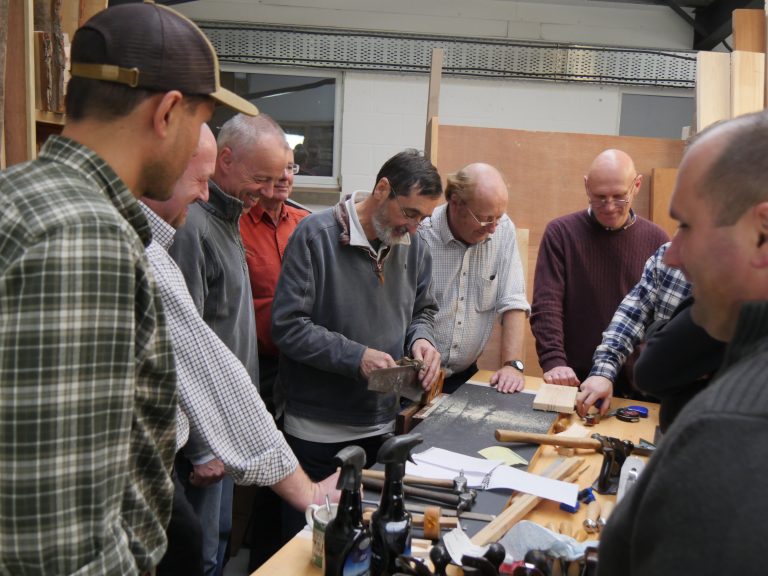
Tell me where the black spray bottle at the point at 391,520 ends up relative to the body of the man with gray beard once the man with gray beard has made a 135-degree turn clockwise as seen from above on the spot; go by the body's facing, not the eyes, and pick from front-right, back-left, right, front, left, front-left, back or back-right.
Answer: left

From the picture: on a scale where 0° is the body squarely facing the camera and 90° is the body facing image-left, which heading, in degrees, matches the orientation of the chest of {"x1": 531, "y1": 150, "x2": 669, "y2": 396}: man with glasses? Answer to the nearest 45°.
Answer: approximately 0°

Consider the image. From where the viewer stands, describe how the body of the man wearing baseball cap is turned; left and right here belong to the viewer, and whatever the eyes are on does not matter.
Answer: facing away from the viewer and to the right of the viewer

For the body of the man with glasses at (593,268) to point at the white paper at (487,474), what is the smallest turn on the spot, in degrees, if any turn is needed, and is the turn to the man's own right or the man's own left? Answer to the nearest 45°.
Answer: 0° — they already face it

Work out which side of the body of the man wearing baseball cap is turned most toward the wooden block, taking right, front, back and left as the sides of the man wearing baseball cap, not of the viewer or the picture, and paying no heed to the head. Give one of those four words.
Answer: front

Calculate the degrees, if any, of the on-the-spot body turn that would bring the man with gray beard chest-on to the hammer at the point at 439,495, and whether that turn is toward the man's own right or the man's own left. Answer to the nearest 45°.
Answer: approximately 45° to the man's own right

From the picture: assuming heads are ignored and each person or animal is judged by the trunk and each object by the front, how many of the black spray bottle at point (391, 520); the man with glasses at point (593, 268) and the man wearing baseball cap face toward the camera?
1

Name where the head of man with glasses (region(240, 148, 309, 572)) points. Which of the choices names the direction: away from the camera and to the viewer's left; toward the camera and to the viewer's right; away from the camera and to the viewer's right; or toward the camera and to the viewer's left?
toward the camera and to the viewer's right

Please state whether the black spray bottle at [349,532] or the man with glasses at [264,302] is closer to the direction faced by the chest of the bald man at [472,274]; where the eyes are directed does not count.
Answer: the black spray bottle

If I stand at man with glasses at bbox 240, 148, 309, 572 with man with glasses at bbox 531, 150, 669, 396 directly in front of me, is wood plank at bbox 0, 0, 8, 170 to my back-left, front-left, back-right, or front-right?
back-right

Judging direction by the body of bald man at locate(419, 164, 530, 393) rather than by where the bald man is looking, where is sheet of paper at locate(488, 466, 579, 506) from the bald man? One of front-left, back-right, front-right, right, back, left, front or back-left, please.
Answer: front-right
